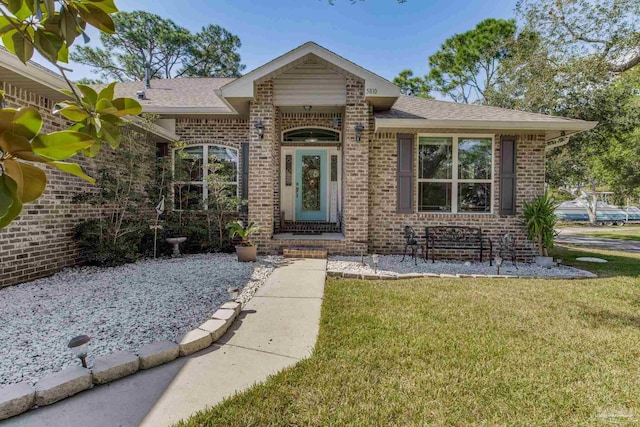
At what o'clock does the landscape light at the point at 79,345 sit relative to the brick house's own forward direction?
The landscape light is roughly at 1 o'clock from the brick house.

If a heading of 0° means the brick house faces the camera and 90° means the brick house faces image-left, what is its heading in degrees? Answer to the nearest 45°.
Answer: approximately 0°

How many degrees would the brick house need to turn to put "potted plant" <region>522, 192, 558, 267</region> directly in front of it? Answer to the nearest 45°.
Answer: approximately 90° to its left
